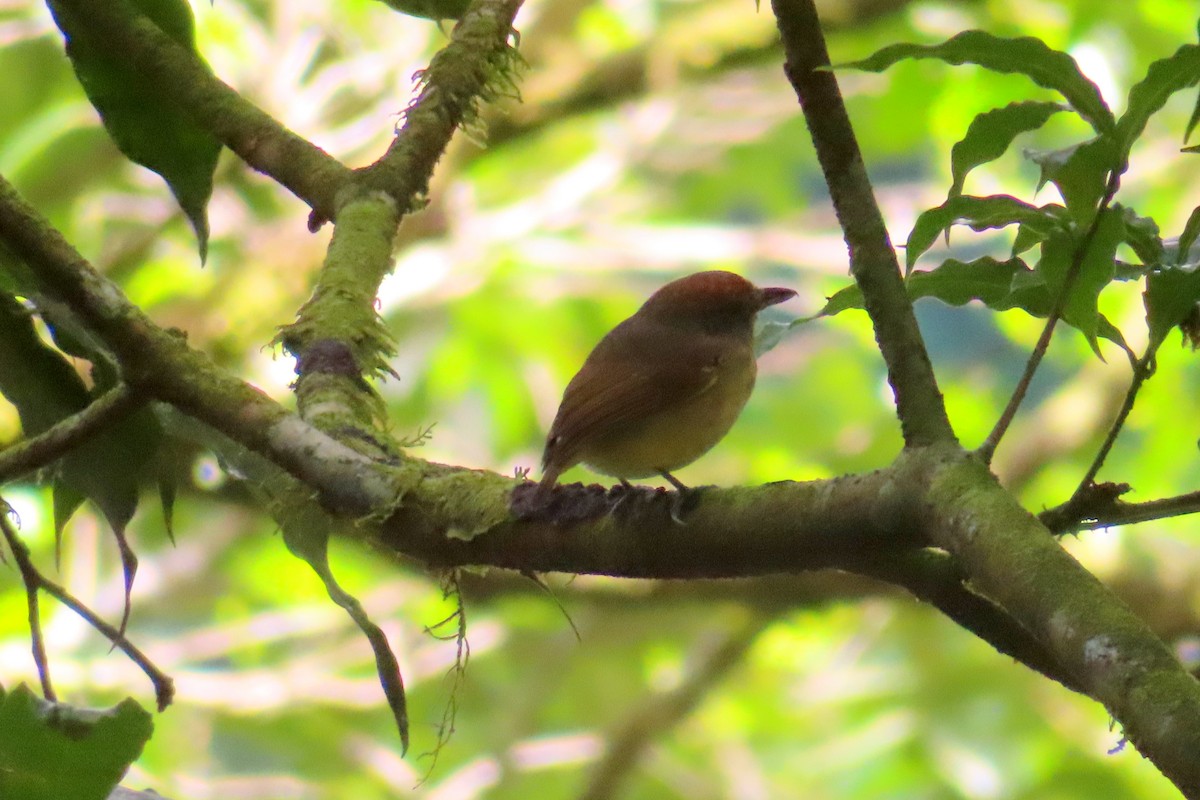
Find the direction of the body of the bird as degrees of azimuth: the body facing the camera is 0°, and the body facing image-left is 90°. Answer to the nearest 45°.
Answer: approximately 270°

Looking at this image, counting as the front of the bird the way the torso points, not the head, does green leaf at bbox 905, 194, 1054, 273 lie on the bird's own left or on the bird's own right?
on the bird's own right

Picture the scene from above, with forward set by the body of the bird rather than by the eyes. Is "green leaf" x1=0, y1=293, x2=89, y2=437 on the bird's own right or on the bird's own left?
on the bird's own right

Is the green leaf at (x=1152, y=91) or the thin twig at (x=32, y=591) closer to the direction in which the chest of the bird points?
the green leaf

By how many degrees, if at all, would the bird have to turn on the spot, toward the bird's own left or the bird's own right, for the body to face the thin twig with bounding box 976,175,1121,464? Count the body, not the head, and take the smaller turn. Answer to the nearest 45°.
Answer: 0° — it already faces it

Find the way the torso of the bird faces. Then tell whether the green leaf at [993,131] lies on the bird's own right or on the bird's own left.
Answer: on the bird's own right
